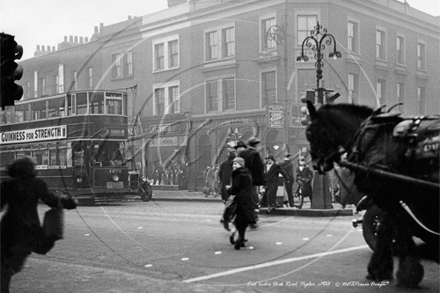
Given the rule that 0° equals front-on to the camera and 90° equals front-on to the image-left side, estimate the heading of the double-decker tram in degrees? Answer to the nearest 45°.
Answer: approximately 315°

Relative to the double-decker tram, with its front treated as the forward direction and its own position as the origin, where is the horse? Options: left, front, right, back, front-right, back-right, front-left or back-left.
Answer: front-right

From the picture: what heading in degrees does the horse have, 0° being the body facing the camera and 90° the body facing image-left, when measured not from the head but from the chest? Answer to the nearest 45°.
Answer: approximately 45°

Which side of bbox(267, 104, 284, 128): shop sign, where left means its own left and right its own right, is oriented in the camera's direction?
front

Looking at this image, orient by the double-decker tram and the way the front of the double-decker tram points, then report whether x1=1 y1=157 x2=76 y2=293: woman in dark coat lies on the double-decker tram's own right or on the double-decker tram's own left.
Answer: on the double-decker tram's own right

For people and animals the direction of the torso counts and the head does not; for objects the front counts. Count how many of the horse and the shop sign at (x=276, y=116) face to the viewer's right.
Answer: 0
